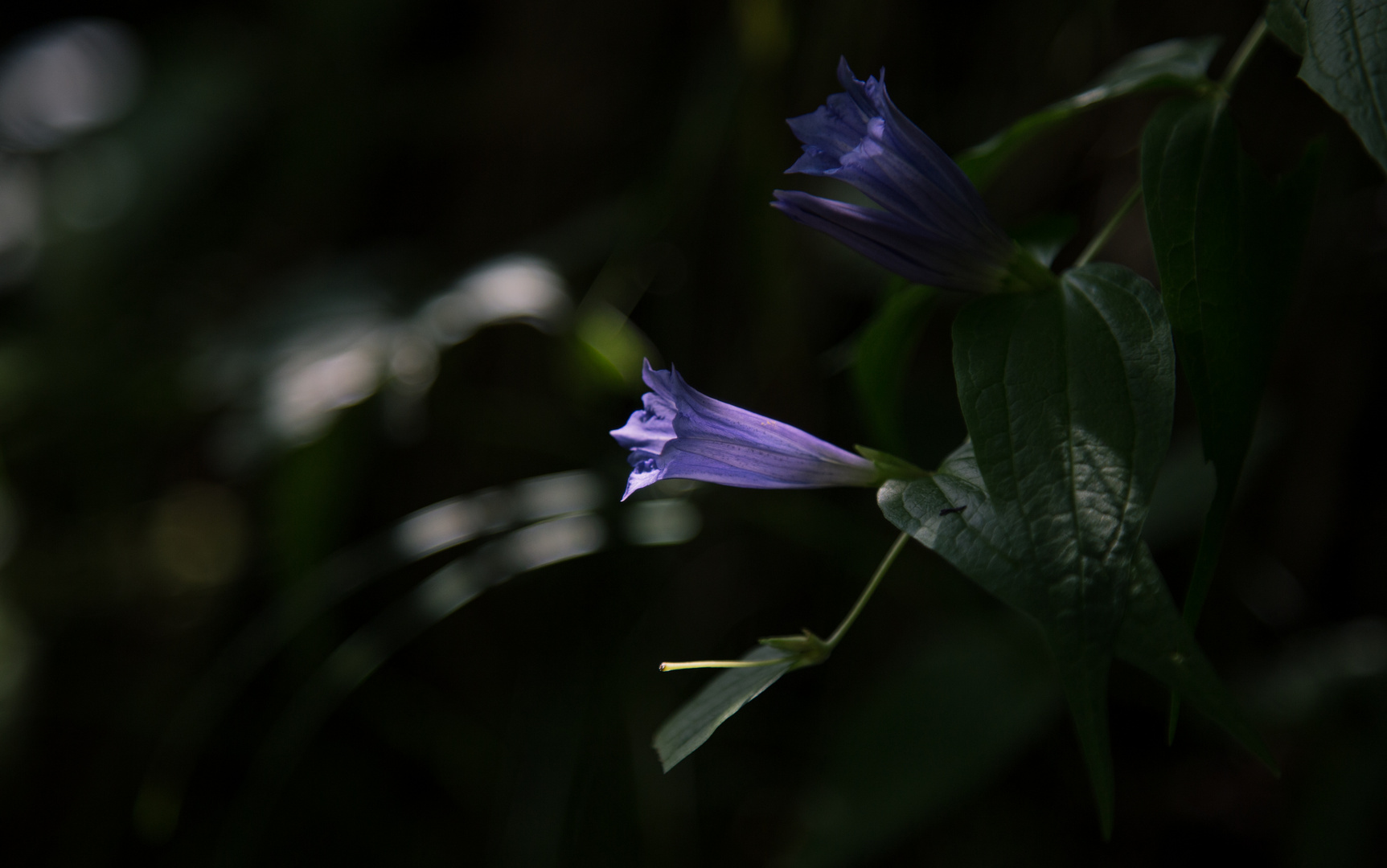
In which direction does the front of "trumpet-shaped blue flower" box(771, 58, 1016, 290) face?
to the viewer's left

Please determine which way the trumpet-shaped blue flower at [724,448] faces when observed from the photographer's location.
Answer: facing to the left of the viewer

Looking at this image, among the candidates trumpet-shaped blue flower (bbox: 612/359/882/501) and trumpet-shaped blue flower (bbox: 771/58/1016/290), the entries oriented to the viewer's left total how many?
2
